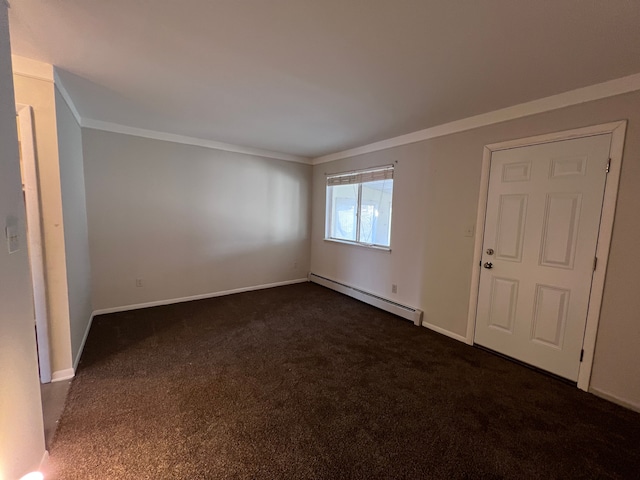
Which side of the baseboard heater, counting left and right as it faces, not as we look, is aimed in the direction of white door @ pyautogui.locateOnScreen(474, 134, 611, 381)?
left

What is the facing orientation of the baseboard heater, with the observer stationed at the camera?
facing the viewer and to the left of the viewer

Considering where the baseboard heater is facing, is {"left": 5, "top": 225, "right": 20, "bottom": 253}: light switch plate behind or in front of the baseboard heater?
in front

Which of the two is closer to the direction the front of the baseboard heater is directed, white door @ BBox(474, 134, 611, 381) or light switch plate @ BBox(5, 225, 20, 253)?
the light switch plate
